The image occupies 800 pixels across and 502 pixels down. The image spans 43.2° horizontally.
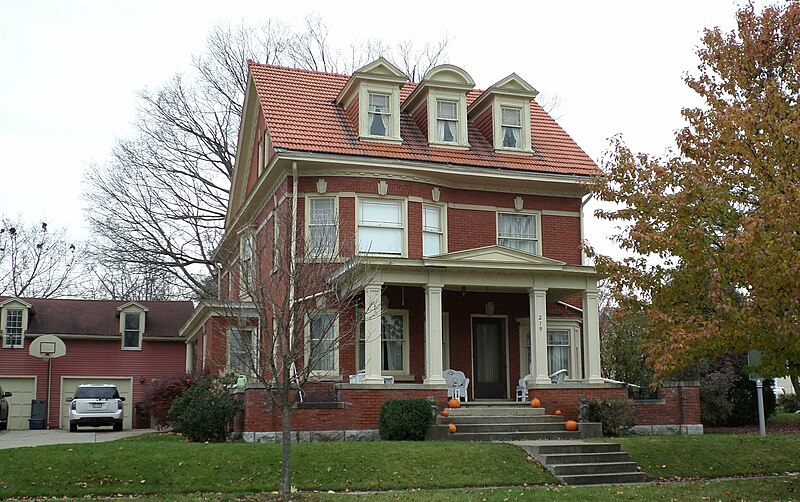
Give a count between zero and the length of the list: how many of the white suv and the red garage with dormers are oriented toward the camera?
1

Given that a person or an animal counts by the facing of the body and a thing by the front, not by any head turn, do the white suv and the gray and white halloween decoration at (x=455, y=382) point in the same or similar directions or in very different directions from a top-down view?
very different directions

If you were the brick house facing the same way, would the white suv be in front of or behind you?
behind

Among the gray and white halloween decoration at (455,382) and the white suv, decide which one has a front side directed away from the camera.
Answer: the white suv

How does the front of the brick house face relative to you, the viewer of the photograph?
facing the viewer and to the right of the viewer

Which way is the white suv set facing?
away from the camera

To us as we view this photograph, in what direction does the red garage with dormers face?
facing the viewer

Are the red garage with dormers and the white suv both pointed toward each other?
yes

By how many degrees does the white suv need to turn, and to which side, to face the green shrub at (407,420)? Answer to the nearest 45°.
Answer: approximately 135° to its right

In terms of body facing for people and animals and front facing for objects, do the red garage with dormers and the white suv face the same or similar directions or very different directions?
very different directions

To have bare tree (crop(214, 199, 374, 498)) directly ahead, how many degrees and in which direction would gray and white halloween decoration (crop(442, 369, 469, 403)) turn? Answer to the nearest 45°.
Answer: approximately 45° to its right

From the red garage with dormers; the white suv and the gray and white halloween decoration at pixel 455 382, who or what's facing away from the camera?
the white suv

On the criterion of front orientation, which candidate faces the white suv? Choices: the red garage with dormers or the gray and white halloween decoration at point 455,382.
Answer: the red garage with dormers
